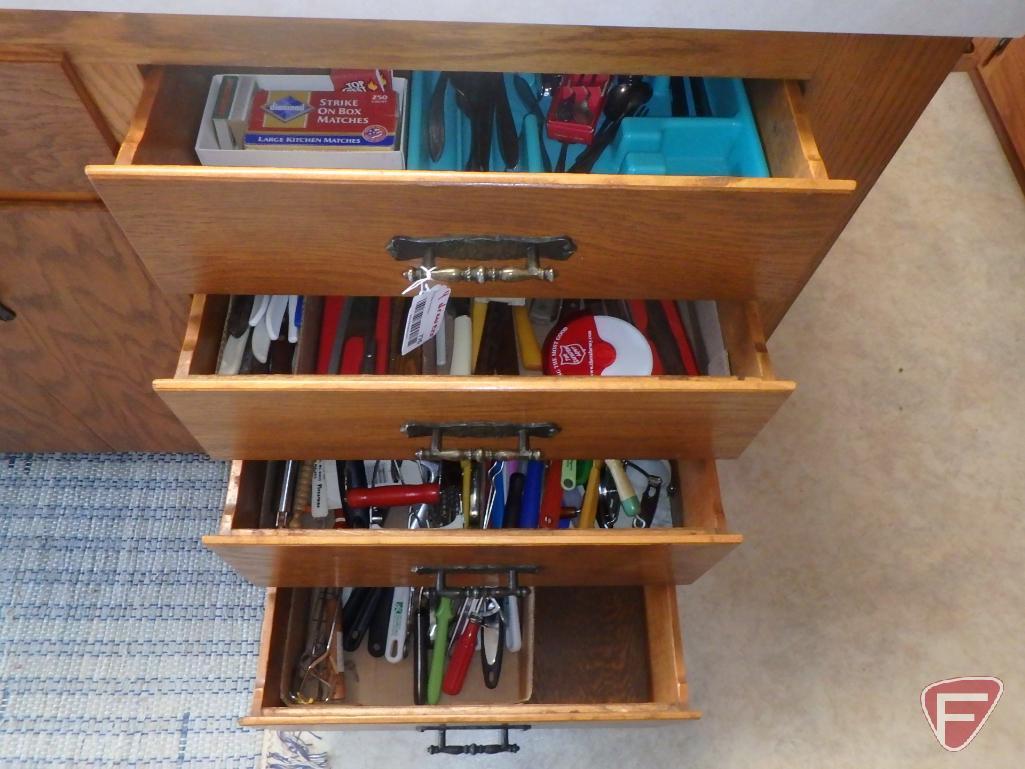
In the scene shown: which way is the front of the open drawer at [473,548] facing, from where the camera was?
facing the viewer

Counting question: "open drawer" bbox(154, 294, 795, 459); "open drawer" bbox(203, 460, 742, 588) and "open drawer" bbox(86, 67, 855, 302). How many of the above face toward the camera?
3

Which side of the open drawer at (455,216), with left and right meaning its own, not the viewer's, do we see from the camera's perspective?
front

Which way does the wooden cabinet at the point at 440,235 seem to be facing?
toward the camera

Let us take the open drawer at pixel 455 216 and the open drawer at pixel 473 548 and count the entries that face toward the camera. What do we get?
2
